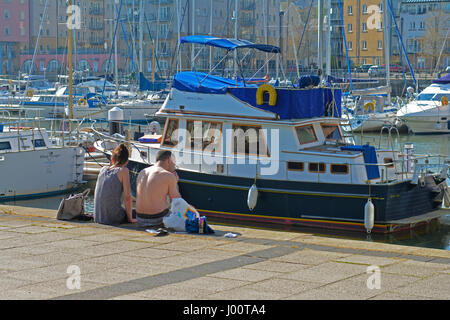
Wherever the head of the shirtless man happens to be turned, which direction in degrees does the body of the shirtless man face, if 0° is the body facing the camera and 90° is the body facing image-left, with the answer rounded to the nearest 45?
approximately 225°

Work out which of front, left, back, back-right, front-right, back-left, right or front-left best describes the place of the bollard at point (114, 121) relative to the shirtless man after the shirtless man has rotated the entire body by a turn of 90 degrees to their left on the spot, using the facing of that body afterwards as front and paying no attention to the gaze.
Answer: front-right

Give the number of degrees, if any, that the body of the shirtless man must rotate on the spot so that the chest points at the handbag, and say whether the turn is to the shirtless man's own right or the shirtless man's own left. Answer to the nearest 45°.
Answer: approximately 90° to the shirtless man's own left

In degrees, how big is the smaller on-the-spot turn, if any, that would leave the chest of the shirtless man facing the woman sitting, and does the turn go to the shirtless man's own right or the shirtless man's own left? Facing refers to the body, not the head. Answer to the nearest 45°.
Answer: approximately 135° to the shirtless man's own left
